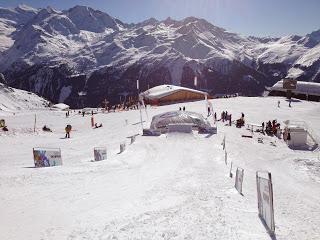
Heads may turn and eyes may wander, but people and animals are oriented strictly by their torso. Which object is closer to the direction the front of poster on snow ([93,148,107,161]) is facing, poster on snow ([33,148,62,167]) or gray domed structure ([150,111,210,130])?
the poster on snow

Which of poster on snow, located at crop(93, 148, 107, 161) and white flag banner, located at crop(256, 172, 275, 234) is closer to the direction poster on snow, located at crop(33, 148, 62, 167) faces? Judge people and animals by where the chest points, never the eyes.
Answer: the white flag banner

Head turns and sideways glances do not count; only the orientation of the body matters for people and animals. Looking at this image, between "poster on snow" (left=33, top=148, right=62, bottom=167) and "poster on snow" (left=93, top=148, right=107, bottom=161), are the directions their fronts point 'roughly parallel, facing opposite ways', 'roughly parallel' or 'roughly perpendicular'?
roughly parallel

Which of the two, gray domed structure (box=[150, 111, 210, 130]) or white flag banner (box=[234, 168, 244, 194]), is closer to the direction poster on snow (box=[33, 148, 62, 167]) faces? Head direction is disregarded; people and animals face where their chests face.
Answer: the white flag banner

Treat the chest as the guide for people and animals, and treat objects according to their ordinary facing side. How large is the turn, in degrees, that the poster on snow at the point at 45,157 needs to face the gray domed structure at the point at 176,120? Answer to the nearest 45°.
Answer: approximately 135° to its left

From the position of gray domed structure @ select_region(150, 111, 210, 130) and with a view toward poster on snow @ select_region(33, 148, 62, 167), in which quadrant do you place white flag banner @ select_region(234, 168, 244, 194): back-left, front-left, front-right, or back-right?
front-left

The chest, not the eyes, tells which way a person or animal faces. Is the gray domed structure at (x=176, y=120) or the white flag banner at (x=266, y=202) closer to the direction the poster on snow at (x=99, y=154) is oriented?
the white flag banner

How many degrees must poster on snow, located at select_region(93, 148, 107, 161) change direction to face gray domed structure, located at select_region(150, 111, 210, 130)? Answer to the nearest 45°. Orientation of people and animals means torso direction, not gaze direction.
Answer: approximately 135° to its left

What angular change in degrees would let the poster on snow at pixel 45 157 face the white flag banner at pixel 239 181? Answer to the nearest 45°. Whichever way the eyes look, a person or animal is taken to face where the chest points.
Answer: approximately 45° to its left

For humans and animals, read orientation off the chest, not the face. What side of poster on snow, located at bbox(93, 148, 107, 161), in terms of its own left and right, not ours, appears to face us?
front

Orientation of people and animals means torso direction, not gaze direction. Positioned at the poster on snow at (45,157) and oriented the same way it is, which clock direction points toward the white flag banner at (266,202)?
The white flag banner is roughly at 11 o'clock from the poster on snow.

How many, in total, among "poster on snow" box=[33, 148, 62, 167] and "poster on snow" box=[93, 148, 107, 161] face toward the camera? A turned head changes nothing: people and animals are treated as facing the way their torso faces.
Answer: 2
